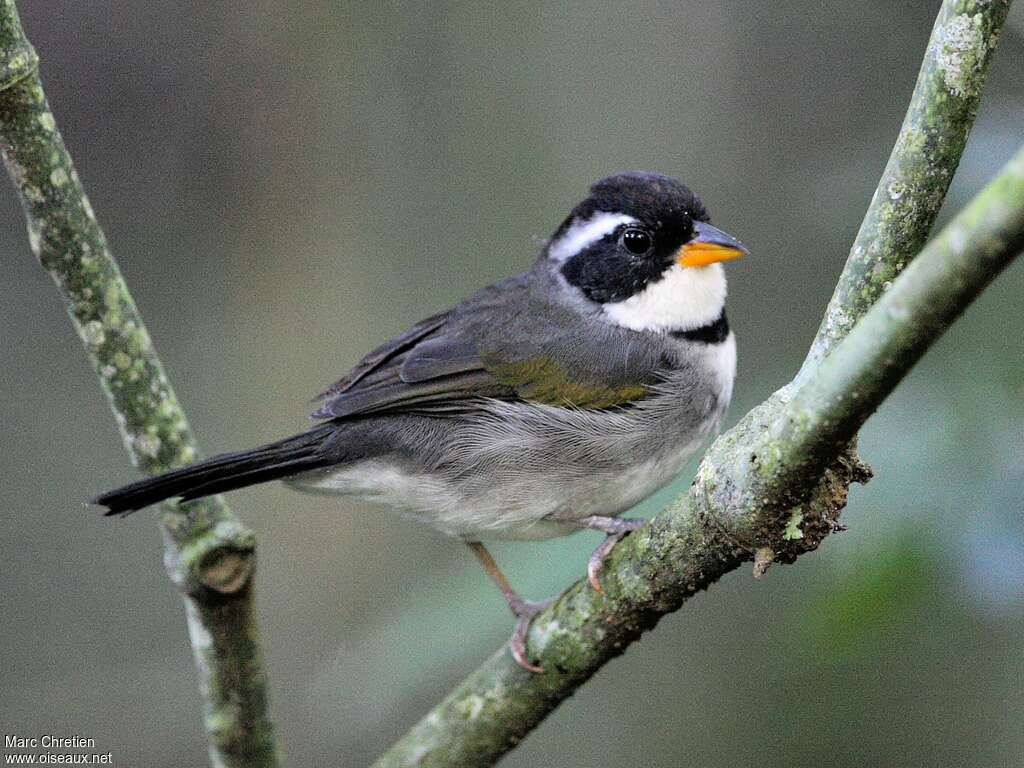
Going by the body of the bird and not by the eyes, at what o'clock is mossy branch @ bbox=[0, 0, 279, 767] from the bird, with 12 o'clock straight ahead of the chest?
The mossy branch is roughly at 5 o'clock from the bird.

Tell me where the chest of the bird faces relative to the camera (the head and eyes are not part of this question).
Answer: to the viewer's right
